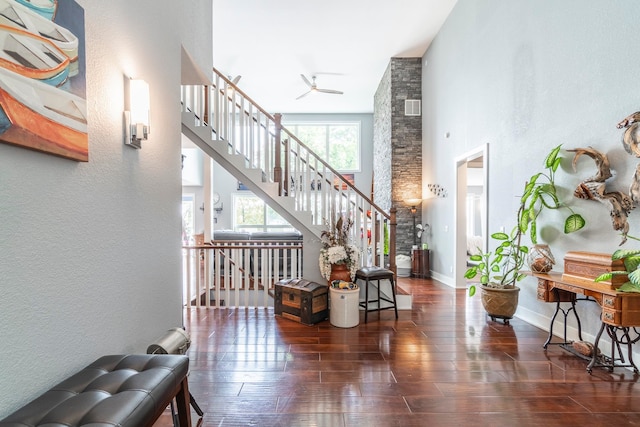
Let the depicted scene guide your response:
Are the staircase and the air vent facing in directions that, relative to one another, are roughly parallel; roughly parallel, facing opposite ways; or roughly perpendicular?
roughly perpendicular

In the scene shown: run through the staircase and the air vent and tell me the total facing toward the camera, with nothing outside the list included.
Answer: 1

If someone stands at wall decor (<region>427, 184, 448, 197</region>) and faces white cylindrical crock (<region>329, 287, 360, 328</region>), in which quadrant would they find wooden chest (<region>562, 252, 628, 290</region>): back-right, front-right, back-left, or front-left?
front-left

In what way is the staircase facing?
to the viewer's right

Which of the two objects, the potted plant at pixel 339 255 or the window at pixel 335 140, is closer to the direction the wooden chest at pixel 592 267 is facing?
the potted plant

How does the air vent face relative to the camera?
toward the camera

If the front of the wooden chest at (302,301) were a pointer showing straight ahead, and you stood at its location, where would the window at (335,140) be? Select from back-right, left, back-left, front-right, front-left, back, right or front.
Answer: back-right

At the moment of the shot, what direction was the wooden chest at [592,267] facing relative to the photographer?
facing the viewer and to the left of the viewer

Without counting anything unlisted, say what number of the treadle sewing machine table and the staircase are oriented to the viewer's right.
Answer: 1

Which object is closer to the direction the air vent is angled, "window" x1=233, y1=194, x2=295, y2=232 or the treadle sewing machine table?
the treadle sewing machine table

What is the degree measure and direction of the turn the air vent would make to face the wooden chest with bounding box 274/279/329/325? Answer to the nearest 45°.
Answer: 0° — it already faces it

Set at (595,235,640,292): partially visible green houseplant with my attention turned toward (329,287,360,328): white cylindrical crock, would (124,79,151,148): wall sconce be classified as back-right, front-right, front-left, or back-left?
front-left
